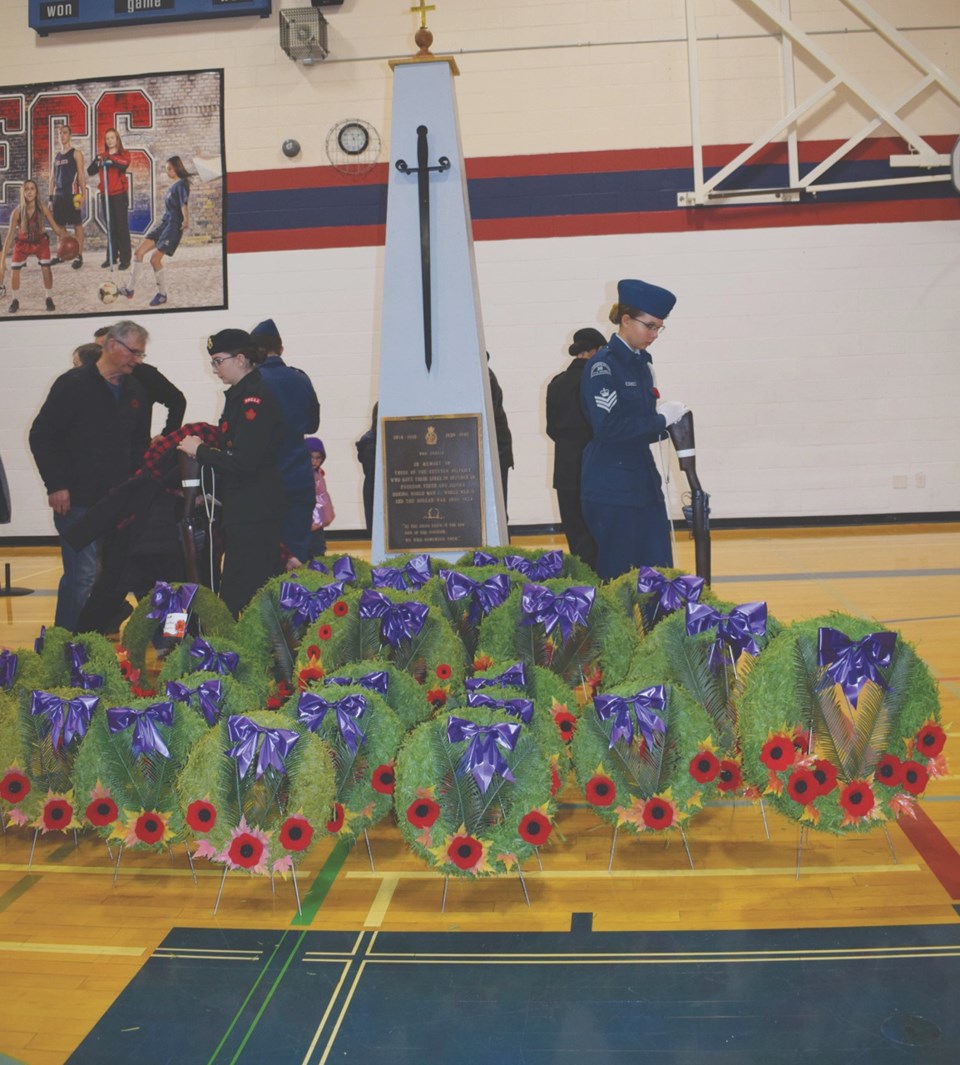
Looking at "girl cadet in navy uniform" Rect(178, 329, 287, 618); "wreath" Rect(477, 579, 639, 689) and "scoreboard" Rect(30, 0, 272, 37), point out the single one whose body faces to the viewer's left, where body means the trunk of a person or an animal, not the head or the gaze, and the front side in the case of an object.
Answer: the girl cadet in navy uniform

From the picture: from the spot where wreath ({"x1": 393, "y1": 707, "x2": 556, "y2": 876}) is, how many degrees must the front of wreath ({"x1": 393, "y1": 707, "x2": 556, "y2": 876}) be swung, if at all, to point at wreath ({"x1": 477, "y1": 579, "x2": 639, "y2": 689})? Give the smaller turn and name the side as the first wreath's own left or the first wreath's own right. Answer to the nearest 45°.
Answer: approximately 180°

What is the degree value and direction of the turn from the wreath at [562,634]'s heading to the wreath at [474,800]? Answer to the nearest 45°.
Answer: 0° — it already faces it

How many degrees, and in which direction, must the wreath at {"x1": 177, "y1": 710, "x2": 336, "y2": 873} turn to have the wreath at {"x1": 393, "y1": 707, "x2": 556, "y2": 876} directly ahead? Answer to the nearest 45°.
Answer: approximately 90° to its left

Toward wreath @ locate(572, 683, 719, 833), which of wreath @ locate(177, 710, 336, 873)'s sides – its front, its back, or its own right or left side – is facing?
left

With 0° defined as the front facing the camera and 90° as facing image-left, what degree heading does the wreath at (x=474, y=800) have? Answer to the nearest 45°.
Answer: approximately 0°

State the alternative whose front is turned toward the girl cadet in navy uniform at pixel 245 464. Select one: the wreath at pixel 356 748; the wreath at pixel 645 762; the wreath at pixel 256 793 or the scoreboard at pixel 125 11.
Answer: the scoreboard

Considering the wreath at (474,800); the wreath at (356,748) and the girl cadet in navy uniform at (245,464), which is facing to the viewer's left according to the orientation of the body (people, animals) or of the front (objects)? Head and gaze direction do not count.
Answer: the girl cadet in navy uniform
